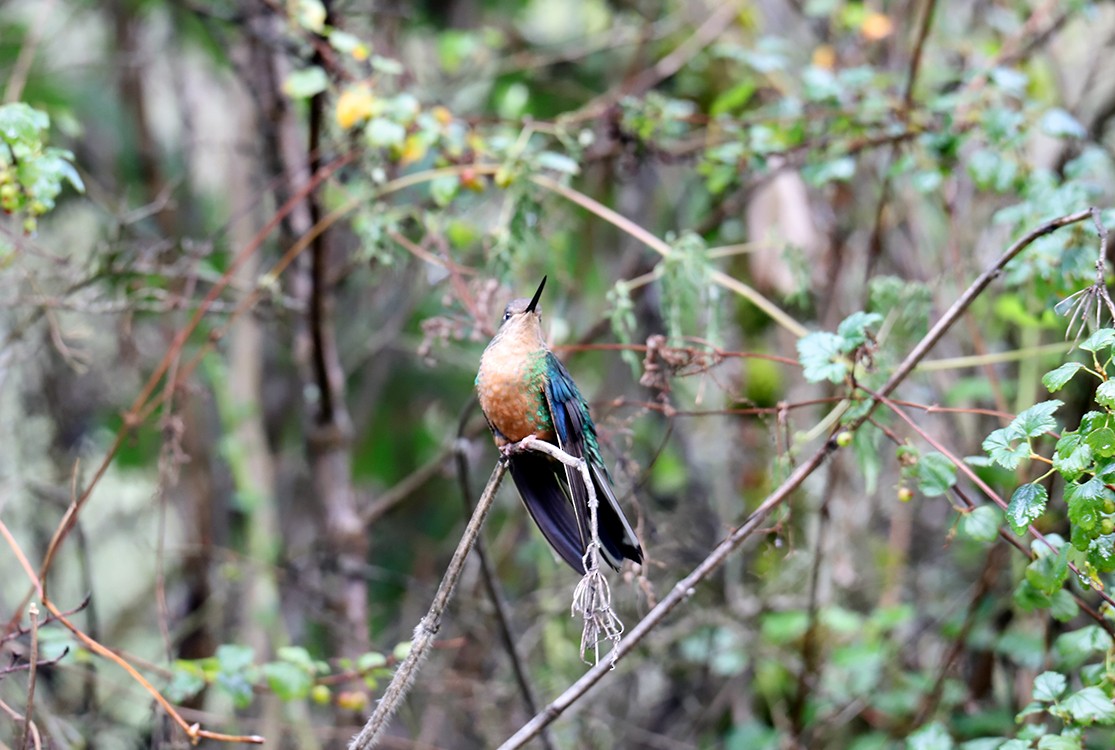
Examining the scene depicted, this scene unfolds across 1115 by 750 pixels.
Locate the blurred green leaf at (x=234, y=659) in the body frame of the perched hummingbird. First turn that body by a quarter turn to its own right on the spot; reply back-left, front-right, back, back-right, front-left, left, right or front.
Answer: front

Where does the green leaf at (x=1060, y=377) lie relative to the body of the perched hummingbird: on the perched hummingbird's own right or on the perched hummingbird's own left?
on the perched hummingbird's own left

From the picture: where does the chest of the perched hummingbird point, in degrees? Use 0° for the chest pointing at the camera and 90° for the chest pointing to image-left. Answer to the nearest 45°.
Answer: approximately 45°

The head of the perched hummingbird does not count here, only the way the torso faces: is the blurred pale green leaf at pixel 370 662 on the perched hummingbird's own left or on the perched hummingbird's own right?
on the perched hummingbird's own right
